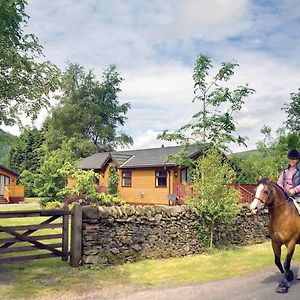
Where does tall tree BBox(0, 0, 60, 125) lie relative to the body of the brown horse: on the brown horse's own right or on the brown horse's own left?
on the brown horse's own right

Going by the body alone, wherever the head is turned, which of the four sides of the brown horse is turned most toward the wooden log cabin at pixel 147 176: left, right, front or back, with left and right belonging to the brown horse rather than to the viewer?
right

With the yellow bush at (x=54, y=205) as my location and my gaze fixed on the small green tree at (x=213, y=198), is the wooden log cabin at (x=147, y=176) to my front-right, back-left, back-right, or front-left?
back-left

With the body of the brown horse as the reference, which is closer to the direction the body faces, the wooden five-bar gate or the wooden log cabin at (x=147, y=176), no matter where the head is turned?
the wooden five-bar gate

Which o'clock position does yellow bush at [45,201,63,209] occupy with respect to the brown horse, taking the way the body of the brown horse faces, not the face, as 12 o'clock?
The yellow bush is roughly at 3 o'clock from the brown horse.

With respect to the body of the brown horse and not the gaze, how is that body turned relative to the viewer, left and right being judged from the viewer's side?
facing the viewer and to the left of the viewer

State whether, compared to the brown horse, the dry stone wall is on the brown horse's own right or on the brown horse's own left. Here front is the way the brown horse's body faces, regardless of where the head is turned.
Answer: on the brown horse's own right

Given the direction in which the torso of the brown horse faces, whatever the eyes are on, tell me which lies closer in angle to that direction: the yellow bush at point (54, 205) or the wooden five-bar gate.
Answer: the wooden five-bar gate

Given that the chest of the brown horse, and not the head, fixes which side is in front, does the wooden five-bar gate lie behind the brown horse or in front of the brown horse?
in front

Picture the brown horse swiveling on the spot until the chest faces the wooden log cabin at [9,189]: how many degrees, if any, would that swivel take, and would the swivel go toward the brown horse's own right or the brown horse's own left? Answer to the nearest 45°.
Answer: approximately 90° to the brown horse's own right

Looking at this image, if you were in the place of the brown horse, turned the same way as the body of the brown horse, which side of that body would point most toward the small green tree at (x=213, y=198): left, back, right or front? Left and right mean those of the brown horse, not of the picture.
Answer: right
